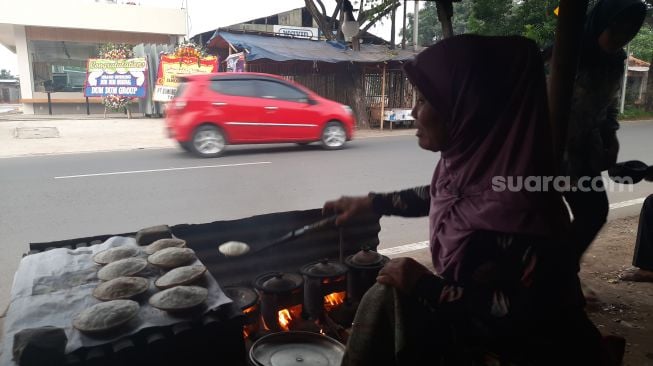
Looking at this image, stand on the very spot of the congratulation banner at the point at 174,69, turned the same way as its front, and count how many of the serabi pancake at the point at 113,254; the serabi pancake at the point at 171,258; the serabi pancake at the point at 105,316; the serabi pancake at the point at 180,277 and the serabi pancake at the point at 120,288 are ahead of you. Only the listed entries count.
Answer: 5

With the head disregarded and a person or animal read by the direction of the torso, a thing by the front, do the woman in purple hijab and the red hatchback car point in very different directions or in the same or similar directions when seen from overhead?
very different directions

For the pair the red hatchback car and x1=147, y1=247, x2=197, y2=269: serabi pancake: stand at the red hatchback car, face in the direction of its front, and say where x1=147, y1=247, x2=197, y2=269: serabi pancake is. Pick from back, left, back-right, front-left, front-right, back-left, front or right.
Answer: right

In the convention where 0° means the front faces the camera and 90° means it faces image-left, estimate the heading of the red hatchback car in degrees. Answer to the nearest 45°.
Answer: approximately 270°

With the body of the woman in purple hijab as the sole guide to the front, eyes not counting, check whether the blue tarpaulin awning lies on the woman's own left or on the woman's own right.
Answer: on the woman's own right

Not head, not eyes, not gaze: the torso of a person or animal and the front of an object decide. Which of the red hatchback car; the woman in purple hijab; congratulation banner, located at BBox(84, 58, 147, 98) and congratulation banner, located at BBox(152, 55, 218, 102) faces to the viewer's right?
the red hatchback car

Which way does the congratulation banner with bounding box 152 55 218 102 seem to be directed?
toward the camera

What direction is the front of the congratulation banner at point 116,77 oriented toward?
toward the camera

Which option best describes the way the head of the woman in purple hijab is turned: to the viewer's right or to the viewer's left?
to the viewer's left

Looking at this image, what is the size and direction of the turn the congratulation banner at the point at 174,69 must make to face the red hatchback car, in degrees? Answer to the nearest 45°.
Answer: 0° — it already faces it

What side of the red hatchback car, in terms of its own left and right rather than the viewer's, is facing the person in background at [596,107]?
right

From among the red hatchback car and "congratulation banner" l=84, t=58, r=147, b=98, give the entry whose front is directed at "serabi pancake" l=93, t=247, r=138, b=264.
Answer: the congratulation banner

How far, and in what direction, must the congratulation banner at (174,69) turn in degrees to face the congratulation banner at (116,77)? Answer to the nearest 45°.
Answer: approximately 135° to its right

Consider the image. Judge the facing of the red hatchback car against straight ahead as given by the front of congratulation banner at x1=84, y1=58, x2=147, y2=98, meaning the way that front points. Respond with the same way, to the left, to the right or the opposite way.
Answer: to the left

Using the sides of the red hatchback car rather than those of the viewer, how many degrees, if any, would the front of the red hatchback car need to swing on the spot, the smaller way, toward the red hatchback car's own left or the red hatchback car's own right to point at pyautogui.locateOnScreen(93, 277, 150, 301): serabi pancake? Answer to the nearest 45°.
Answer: approximately 90° to the red hatchback car's own right

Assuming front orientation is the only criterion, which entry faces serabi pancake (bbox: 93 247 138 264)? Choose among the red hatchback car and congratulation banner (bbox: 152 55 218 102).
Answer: the congratulation banner

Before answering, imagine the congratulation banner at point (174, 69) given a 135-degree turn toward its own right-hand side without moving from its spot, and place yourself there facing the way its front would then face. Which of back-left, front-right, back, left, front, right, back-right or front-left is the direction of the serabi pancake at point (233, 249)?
back-left

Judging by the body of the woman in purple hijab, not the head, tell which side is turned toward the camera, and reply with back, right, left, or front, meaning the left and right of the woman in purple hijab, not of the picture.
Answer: left

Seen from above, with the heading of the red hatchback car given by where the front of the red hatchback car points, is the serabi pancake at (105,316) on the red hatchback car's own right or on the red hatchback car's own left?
on the red hatchback car's own right

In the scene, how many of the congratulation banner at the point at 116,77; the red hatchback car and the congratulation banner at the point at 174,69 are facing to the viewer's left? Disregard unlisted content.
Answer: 0

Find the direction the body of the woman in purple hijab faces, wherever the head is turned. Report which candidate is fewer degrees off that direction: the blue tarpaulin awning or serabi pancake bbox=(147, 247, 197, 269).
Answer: the serabi pancake
